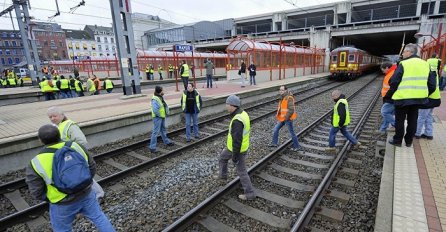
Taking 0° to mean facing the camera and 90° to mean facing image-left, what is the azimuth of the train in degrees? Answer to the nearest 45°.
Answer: approximately 45°

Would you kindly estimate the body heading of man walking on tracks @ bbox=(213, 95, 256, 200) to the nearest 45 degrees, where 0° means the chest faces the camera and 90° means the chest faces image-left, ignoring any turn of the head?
approximately 90°

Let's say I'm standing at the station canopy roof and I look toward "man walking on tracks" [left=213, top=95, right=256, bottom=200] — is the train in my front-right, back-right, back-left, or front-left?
back-left

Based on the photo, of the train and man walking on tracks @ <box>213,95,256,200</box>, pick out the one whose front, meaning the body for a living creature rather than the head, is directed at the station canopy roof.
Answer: the train
